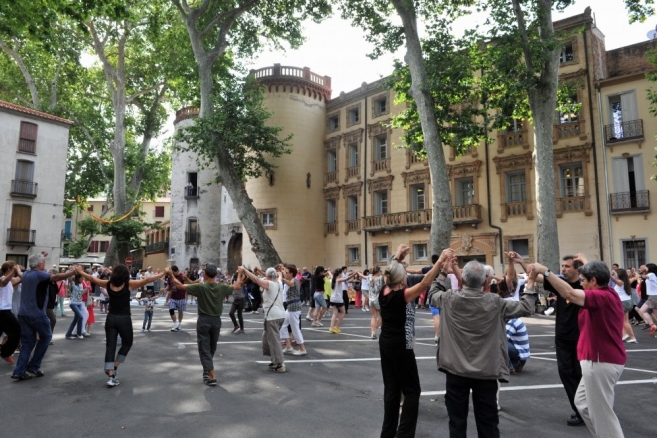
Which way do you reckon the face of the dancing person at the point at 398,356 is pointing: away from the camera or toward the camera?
away from the camera

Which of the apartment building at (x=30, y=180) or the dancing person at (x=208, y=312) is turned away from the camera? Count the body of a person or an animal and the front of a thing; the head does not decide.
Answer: the dancing person

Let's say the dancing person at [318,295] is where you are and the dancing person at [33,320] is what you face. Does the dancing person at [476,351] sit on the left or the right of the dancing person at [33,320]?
left

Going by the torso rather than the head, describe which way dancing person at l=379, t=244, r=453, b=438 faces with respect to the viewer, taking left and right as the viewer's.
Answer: facing away from the viewer and to the right of the viewer

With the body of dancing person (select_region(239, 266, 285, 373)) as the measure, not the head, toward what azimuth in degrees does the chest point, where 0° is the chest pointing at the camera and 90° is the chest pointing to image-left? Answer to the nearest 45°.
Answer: approximately 135°

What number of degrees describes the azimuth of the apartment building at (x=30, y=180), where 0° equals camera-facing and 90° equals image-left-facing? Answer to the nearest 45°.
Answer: approximately 315°

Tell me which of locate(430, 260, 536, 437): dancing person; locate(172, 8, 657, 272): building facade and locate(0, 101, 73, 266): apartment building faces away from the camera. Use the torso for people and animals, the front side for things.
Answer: the dancing person

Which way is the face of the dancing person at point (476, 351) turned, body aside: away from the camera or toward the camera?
away from the camera

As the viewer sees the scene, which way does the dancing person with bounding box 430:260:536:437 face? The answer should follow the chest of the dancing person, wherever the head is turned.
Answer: away from the camera

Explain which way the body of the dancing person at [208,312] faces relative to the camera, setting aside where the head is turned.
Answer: away from the camera

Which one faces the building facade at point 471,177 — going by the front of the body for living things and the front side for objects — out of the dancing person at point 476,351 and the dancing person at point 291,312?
the dancing person at point 476,351
